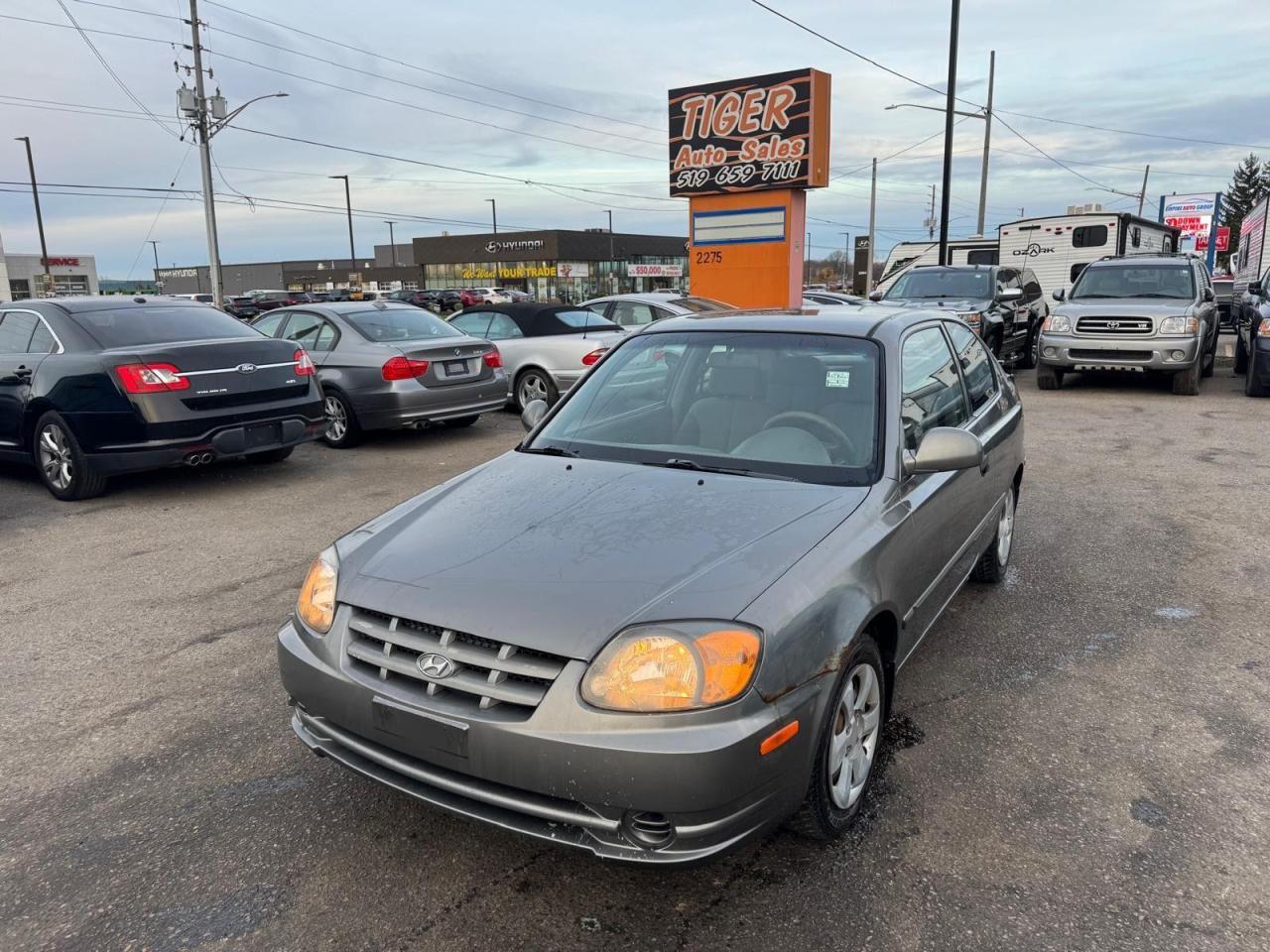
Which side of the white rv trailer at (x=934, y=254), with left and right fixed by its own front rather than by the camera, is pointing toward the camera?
left

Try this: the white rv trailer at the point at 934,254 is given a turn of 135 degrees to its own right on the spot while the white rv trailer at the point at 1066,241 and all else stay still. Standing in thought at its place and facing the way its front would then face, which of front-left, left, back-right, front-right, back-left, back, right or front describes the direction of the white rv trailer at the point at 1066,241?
right

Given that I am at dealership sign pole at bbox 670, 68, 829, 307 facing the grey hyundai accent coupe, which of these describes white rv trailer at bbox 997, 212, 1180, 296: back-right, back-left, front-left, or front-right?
back-left

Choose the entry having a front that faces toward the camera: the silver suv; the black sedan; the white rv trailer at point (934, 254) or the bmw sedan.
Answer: the silver suv

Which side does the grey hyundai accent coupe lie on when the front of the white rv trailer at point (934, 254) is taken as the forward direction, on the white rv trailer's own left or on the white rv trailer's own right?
on the white rv trailer's own left

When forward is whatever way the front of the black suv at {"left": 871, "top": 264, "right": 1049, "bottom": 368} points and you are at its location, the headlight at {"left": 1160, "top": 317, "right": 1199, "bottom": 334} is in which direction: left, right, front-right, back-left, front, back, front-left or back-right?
left

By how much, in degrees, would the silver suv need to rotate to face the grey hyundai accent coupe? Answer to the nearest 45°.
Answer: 0° — it already faces it

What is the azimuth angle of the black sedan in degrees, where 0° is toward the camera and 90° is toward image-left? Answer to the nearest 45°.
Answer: approximately 135°

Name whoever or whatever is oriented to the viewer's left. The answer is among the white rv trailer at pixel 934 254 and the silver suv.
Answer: the white rv trailer

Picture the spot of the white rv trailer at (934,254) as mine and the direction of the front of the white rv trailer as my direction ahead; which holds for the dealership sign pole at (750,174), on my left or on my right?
on my left

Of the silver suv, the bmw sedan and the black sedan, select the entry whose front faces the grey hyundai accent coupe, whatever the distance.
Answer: the silver suv

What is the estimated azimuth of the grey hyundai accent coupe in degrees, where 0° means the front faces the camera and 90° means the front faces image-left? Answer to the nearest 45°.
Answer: approximately 45°

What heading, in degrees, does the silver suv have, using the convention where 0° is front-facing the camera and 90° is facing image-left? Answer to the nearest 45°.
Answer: approximately 0°

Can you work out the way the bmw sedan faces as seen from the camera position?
facing away from the viewer and to the left of the viewer

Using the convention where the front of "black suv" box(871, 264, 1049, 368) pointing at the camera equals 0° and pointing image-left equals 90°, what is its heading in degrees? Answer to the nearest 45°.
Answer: approximately 45°
